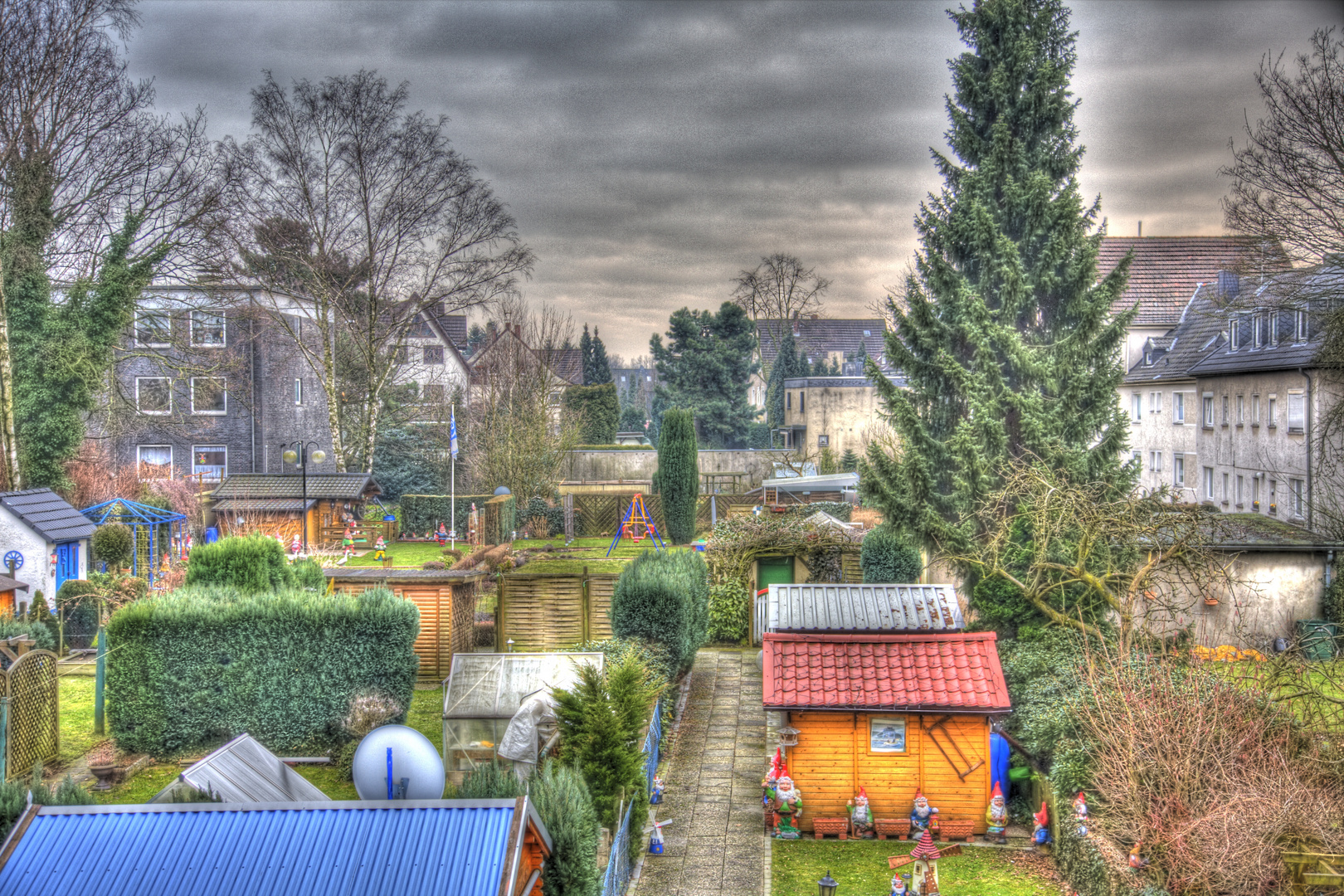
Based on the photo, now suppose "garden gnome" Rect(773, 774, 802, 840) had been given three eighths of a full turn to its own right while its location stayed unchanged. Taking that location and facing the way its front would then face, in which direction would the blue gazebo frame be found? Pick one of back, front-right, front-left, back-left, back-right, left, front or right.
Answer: front

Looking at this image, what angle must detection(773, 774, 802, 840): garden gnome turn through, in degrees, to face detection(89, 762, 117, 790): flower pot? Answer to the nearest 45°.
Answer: approximately 90° to its right

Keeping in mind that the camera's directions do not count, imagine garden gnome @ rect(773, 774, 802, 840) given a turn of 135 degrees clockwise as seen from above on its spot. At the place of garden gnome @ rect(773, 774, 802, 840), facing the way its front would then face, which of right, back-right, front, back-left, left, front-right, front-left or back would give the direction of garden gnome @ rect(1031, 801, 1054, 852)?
back-right

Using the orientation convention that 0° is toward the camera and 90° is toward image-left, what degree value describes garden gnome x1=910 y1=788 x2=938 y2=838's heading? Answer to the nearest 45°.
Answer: approximately 0°

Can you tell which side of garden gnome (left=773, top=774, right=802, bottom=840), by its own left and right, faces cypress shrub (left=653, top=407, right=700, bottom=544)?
back

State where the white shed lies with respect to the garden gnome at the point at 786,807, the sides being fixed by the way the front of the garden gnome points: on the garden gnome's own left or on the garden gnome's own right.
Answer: on the garden gnome's own right

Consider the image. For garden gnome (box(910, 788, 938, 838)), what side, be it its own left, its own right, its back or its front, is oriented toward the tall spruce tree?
back

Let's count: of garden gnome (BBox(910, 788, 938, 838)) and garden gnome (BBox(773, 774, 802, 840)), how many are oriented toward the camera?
2
